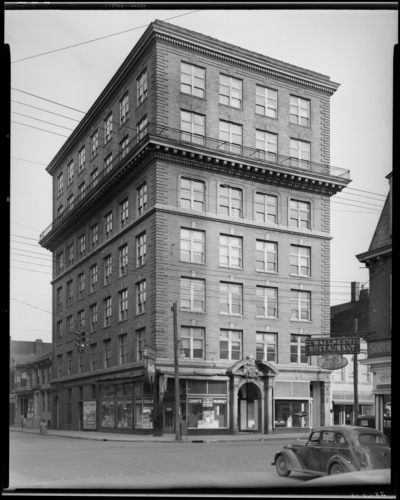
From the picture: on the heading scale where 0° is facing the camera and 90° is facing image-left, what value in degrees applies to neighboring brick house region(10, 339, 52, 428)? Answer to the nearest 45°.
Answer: approximately 45°

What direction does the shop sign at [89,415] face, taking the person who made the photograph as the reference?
facing the viewer

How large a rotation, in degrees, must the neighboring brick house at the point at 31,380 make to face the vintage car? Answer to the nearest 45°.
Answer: approximately 90° to its left

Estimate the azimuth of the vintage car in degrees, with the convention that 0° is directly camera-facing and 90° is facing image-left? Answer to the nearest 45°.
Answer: approximately 135°

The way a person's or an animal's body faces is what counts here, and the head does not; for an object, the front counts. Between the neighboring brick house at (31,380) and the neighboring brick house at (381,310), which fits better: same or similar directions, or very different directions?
same or similar directions

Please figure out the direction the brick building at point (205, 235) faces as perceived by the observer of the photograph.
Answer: facing the viewer and to the right of the viewer

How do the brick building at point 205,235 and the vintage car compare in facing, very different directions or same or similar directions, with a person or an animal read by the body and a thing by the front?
very different directions

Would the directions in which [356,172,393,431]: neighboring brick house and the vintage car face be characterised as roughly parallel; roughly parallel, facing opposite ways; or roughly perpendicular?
roughly perpendicular
